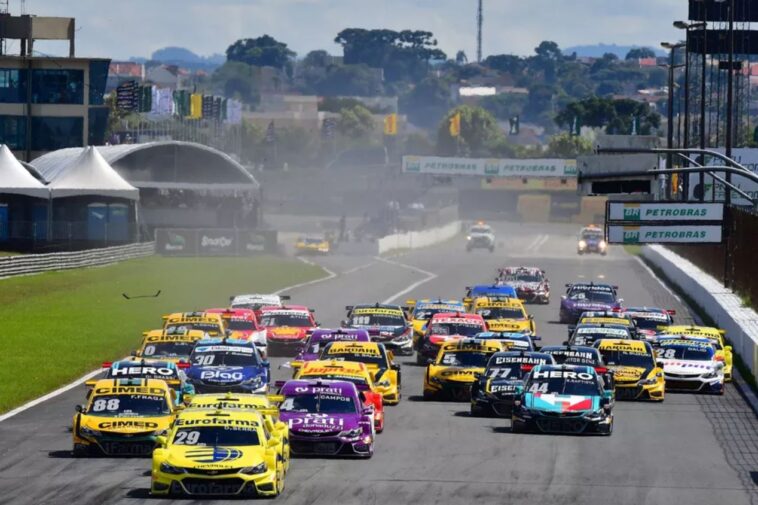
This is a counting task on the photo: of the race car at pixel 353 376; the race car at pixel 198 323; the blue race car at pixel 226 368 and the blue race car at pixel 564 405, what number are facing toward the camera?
4

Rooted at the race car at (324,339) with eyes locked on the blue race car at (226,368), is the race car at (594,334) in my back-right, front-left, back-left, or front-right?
back-left

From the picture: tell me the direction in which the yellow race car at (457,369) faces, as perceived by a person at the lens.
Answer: facing the viewer

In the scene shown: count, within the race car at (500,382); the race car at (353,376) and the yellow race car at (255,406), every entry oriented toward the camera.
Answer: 3

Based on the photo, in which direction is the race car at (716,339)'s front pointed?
toward the camera

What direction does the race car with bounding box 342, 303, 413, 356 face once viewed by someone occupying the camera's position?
facing the viewer and to the right of the viewer

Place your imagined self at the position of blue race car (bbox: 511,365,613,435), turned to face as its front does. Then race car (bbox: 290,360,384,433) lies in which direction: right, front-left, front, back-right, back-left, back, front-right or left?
right

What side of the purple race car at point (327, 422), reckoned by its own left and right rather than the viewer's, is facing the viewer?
front

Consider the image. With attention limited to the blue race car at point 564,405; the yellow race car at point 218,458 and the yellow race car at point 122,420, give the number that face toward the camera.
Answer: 3

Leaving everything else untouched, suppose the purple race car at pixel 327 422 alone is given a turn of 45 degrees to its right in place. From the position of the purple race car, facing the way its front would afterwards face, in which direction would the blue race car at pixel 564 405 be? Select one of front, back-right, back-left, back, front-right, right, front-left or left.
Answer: back

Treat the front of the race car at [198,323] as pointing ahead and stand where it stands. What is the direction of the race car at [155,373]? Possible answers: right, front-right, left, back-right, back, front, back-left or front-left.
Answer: front

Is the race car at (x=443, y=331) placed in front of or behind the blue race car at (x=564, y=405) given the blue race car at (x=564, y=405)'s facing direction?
behind

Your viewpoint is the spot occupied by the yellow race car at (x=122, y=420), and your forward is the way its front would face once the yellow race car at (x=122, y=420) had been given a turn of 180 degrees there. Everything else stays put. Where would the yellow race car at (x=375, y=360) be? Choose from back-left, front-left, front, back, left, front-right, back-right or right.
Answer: front-right
